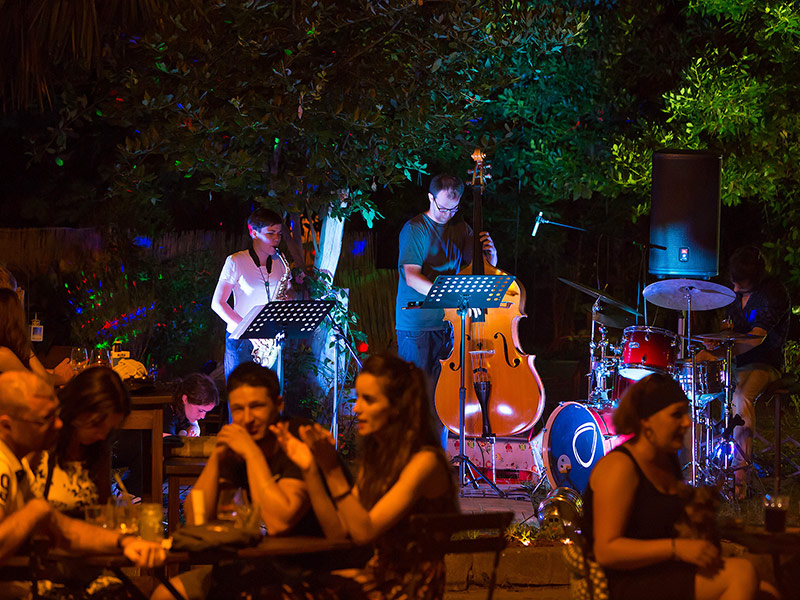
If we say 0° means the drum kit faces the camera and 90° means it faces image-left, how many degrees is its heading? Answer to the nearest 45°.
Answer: approximately 45°

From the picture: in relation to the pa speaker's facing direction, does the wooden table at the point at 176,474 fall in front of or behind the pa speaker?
in front

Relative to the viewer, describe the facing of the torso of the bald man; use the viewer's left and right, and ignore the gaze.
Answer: facing to the right of the viewer

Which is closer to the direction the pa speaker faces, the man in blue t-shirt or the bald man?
the bald man

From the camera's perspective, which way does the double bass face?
toward the camera

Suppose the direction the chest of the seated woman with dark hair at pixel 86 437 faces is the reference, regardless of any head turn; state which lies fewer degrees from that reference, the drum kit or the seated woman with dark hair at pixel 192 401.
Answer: the drum kit

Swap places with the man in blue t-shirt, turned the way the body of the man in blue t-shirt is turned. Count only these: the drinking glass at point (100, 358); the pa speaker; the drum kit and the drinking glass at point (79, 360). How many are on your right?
2

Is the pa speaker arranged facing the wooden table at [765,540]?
yes

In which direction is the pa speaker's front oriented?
toward the camera

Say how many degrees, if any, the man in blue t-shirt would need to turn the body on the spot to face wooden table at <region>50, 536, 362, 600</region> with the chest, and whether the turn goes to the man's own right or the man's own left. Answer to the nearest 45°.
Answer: approximately 45° to the man's own right

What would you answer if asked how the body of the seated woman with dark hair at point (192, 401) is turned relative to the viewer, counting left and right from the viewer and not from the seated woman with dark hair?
facing the viewer and to the right of the viewer

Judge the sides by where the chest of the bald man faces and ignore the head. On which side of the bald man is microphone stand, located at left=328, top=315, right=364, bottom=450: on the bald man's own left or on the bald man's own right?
on the bald man's own left
